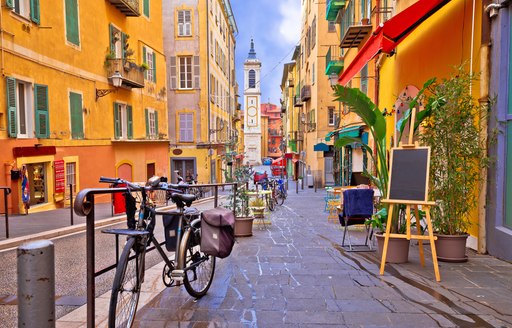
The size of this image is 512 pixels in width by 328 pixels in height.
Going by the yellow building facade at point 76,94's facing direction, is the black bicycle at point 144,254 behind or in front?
in front

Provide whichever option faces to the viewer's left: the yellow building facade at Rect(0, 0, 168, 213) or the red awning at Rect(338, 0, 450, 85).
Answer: the red awning

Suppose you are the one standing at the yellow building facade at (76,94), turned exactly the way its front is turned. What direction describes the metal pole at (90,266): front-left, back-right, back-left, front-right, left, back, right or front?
front-right

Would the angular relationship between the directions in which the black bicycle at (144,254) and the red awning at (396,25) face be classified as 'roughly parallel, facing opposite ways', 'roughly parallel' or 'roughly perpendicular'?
roughly perpendicular

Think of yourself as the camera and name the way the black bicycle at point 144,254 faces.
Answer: facing the viewer and to the left of the viewer

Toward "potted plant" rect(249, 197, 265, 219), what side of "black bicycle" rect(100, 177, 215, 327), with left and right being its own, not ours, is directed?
back

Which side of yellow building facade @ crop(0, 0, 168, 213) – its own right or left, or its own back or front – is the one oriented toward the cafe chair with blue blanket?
front

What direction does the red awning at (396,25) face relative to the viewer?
to the viewer's left

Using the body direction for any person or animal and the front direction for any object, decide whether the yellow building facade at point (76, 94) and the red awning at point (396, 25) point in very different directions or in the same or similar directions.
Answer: very different directions

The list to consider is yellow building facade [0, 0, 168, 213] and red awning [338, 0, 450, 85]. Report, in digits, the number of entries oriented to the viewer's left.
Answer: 1
